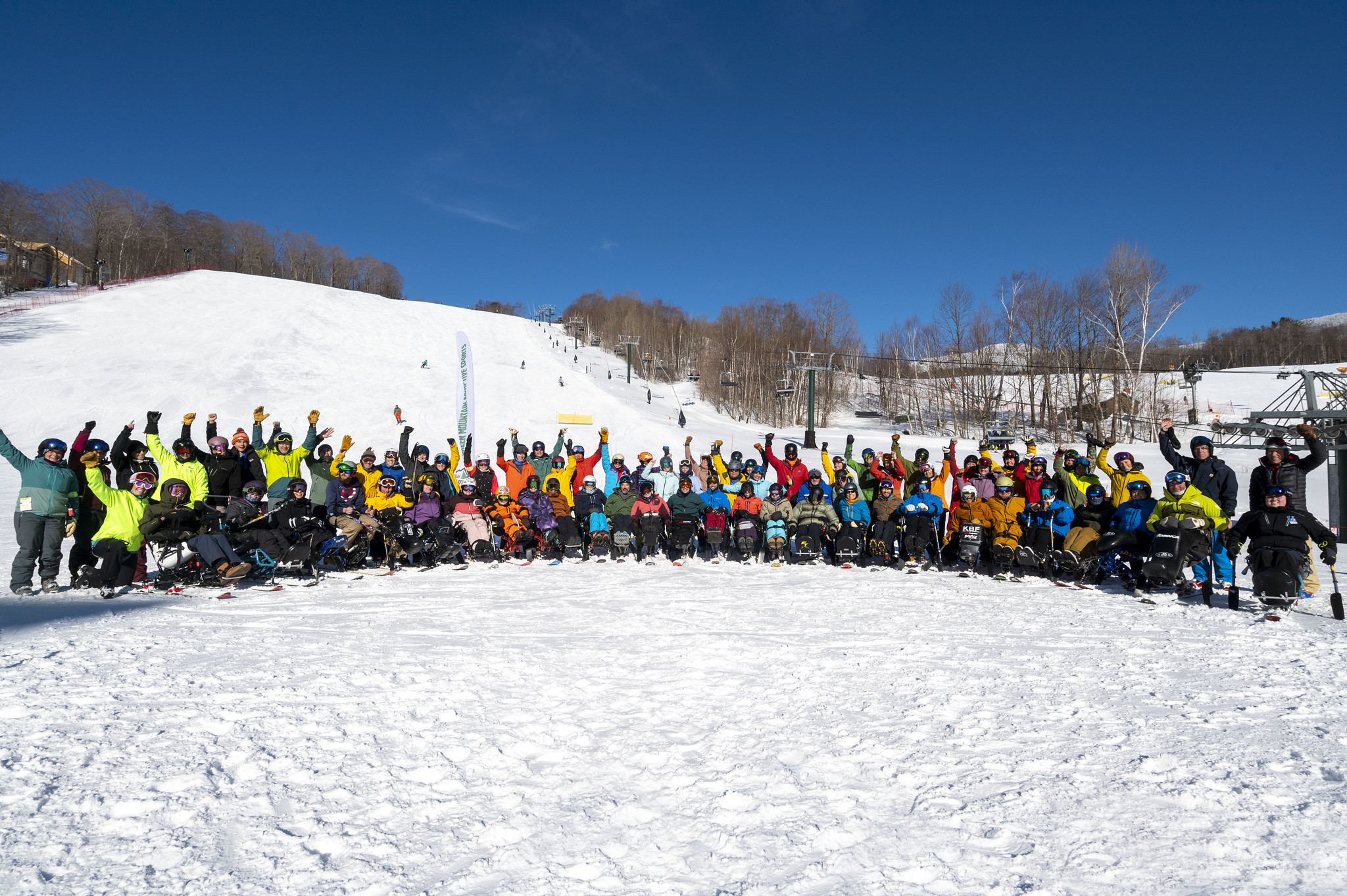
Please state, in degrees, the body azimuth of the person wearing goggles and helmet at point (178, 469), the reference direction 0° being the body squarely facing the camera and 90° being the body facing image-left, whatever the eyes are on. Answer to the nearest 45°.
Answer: approximately 0°

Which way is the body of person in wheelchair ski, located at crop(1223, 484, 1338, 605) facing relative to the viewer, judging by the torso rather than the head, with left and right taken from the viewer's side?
facing the viewer

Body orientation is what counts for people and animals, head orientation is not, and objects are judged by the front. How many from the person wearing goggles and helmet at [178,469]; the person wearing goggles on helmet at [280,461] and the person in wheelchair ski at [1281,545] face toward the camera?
3

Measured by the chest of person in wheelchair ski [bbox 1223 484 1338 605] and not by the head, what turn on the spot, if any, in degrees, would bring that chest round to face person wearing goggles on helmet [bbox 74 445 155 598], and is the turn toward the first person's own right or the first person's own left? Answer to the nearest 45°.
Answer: approximately 45° to the first person's own right

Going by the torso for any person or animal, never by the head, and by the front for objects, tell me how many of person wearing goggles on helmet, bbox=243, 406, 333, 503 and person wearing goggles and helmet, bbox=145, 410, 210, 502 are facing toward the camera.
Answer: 2

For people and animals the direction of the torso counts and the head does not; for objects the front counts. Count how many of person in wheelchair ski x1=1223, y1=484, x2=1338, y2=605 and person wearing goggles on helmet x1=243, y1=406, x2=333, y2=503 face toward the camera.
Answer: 2

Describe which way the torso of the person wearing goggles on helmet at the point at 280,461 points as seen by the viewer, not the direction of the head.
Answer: toward the camera

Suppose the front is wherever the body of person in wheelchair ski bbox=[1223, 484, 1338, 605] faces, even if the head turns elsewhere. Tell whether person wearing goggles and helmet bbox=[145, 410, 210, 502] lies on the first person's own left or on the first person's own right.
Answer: on the first person's own right
